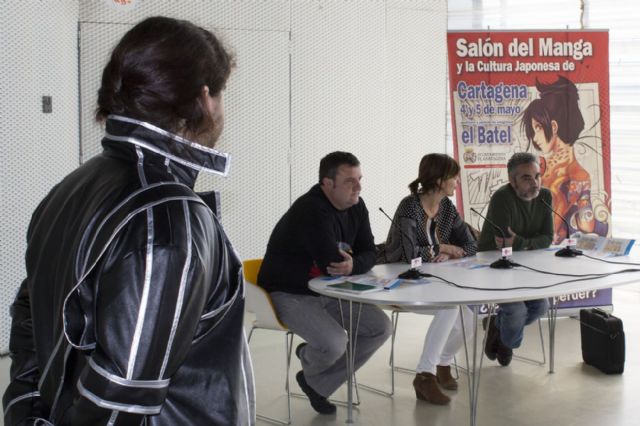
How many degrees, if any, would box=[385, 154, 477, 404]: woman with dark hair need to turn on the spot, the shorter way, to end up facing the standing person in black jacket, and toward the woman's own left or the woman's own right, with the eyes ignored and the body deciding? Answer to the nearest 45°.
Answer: approximately 45° to the woman's own right

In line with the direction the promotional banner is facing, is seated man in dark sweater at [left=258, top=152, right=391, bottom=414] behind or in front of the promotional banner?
in front

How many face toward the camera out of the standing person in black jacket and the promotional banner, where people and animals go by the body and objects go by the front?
1

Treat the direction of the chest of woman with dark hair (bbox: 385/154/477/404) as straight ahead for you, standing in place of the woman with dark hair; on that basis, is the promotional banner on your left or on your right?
on your left

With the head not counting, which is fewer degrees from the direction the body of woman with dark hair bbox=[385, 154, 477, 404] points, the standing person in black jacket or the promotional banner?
the standing person in black jacket

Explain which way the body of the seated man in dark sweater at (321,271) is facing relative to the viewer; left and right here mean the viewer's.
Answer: facing the viewer and to the right of the viewer

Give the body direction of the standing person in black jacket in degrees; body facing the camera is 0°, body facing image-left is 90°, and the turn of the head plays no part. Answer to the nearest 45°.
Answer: approximately 225°

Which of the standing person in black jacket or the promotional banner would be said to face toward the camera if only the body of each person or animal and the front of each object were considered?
the promotional banner

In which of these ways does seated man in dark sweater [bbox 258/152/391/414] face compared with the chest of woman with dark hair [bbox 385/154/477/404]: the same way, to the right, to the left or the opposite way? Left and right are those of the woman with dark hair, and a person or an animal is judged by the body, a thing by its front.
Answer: the same way

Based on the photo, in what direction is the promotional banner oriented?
toward the camera

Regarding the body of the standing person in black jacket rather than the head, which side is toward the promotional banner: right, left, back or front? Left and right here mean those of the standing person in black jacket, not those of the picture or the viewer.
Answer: front

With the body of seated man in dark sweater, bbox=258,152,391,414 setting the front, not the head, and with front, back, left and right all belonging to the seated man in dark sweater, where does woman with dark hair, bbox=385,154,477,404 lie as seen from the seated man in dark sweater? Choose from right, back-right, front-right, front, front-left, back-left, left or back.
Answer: left

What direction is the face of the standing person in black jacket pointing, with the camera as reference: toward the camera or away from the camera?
away from the camera

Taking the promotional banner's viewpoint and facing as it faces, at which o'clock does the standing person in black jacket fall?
The standing person in black jacket is roughly at 12 o'clock from the promotional banner.
